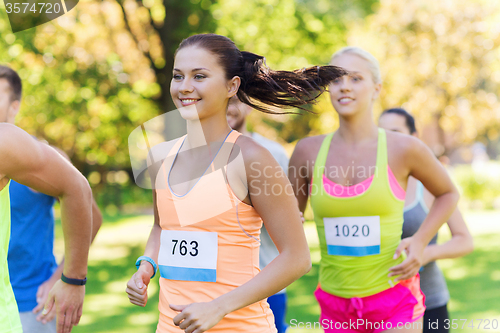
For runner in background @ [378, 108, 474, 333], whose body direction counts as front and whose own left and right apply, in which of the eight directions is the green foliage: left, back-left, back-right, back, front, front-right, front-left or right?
back-right

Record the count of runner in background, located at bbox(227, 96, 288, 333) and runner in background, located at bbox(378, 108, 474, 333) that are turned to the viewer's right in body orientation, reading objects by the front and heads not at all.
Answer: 0

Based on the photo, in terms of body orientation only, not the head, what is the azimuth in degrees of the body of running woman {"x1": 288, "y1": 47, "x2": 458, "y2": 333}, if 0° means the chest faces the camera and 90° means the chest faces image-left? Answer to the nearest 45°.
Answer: approximately 45°

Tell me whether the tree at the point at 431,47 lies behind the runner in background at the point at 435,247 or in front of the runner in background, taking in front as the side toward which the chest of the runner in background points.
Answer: behind

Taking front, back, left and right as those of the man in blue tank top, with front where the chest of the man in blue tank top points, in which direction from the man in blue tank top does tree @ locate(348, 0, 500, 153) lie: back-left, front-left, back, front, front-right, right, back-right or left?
back

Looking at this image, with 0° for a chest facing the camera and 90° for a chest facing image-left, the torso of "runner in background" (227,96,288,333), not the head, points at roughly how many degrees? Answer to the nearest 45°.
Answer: approximately 45°

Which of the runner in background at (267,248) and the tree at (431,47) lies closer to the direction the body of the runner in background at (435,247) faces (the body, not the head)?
the runner in background

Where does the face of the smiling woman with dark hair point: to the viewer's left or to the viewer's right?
to the viewer's left

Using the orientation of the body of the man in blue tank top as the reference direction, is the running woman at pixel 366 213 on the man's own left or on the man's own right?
on the man's own left

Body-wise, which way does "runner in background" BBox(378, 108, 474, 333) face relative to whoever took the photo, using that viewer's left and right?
facing the viewer and to the left of the viewer

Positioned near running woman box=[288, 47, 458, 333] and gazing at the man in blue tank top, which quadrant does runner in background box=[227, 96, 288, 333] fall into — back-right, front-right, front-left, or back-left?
front-right

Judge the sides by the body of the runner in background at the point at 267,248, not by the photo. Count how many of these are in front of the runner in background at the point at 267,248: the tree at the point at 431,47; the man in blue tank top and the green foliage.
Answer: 1

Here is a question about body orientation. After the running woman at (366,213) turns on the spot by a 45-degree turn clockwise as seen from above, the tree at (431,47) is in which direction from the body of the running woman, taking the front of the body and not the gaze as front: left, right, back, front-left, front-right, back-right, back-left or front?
right

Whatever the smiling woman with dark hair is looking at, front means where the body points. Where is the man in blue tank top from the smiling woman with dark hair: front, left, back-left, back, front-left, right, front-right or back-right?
right

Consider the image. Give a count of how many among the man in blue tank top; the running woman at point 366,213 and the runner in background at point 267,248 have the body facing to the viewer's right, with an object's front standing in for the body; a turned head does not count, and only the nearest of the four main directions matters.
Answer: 0

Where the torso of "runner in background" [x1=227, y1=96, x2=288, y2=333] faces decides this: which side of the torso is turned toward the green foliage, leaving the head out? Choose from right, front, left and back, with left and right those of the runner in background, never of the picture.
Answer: back
